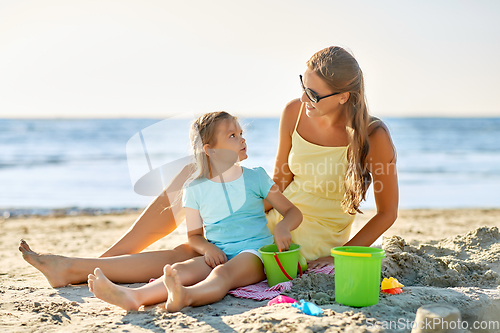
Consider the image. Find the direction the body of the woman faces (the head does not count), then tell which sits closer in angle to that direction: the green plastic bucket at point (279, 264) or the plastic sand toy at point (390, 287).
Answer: the green plastic bucket

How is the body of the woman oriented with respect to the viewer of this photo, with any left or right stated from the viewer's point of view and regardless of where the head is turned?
facing the viewer and to the left of the viewer

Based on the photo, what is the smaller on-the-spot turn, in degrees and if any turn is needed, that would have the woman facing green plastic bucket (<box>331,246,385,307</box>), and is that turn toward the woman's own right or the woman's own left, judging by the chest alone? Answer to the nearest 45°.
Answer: approximately 45° to the woman's own left

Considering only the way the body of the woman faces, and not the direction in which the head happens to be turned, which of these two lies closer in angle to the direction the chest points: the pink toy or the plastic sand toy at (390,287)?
the pink toy

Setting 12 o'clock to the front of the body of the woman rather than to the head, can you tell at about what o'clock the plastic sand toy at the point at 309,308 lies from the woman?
The plastic sand toy is roughly at 11 o'clock from the woman.

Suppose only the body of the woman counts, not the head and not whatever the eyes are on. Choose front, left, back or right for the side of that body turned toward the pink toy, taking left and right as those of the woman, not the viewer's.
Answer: front

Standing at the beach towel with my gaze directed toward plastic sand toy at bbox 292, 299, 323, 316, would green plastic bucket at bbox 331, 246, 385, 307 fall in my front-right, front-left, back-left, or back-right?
front-left

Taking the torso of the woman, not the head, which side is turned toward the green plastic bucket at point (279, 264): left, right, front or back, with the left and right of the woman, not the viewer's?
front

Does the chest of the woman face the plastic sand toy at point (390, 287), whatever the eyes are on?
no

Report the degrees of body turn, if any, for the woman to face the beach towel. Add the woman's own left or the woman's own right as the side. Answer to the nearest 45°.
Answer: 0° — they already face it

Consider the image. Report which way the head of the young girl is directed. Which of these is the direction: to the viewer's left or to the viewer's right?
to the viewer's right

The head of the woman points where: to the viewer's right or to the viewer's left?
to the viewer's left
